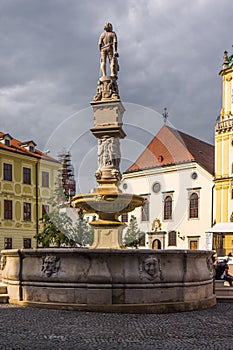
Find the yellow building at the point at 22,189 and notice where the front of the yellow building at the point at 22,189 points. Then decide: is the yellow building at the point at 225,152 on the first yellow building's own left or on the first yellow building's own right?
on the first yellow building's own left

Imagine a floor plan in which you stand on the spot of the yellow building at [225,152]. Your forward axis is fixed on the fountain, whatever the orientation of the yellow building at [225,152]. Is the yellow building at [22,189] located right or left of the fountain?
right

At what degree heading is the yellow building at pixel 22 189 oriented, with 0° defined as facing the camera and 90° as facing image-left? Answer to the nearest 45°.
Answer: approximately 315°

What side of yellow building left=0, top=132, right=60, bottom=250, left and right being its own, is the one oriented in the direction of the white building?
left
